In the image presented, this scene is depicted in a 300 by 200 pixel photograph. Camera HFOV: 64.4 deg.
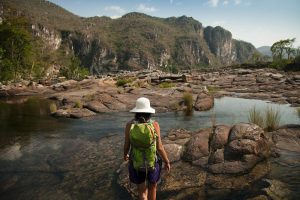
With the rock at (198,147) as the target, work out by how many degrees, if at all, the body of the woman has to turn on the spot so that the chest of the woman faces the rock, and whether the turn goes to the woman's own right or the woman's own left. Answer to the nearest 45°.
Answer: approximately 45° to the woman's own right

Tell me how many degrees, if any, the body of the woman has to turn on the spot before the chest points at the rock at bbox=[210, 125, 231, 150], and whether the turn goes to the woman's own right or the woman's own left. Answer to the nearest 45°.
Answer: approximately 45° to the woman's own right

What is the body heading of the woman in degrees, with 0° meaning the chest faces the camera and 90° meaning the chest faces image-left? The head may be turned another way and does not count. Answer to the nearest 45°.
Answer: approximately 180°

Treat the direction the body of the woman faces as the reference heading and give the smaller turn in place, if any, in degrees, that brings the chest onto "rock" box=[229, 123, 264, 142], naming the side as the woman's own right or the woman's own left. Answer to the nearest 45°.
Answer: approximately 45° to the woman's own right

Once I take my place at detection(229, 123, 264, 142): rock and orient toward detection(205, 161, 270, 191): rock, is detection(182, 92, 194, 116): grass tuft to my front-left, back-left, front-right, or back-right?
back-right

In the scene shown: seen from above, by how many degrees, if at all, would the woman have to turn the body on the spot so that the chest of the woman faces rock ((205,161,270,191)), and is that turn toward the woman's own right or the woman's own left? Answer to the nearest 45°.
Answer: approximately 45° to the woman's own right

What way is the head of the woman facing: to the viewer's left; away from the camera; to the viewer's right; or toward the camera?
away from the camera
